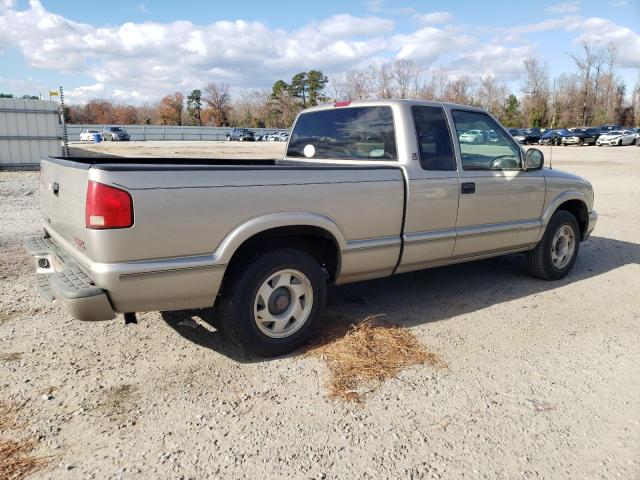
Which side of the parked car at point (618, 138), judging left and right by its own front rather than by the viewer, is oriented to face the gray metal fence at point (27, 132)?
front

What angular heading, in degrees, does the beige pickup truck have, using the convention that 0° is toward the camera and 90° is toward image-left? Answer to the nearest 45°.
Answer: approximately 225°

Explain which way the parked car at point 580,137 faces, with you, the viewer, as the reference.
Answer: facing the viewer and to the left of the viewer

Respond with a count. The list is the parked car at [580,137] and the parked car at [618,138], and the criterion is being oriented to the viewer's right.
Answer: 0

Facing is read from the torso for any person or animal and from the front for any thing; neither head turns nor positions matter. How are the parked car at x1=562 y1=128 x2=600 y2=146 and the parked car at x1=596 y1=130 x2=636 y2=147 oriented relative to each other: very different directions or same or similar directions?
same or similar directions

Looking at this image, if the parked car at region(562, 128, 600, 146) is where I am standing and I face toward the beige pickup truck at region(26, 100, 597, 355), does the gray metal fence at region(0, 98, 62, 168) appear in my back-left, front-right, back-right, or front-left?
front-right

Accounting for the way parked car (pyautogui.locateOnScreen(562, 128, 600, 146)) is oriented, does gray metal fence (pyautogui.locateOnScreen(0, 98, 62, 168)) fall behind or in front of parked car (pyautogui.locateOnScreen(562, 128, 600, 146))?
in front

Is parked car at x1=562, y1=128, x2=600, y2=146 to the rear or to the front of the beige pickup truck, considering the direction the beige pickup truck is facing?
to the front

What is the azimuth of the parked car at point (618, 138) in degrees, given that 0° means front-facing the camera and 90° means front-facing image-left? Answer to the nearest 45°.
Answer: approximately 45°

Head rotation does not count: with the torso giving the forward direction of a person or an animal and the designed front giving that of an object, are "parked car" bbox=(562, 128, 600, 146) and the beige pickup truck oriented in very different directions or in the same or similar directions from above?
very different directions
